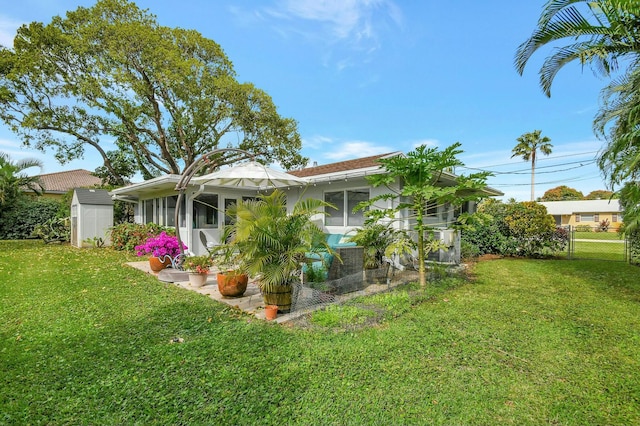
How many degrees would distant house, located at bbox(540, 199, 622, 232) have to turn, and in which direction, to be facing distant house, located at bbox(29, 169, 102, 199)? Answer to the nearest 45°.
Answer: approximately 45° to its right

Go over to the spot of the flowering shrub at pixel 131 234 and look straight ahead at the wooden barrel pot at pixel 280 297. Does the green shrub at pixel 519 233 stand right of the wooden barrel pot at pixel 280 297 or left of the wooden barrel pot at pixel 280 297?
left

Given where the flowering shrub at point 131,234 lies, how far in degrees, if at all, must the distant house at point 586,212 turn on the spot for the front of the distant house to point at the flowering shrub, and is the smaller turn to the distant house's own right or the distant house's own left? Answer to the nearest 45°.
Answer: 0° — it already faces it

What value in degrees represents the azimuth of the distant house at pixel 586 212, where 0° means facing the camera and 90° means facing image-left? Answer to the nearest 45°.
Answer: approximately 0°

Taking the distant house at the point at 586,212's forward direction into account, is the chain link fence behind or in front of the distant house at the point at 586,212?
in front

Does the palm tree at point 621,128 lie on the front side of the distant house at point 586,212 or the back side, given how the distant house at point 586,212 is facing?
on the front side

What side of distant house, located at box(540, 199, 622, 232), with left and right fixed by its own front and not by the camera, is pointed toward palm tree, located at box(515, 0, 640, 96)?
front

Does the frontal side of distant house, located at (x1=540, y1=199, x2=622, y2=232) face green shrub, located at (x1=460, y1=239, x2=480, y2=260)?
yes

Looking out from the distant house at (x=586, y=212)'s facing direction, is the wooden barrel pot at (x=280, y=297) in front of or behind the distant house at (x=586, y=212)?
in front

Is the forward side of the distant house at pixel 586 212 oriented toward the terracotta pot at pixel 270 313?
yes

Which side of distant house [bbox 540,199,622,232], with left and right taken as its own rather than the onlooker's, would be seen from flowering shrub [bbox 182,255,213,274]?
front

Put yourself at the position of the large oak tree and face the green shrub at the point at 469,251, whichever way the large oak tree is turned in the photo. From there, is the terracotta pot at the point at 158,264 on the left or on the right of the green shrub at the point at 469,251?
right

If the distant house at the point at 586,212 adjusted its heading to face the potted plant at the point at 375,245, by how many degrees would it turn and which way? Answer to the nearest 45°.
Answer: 0° — it already faces it
